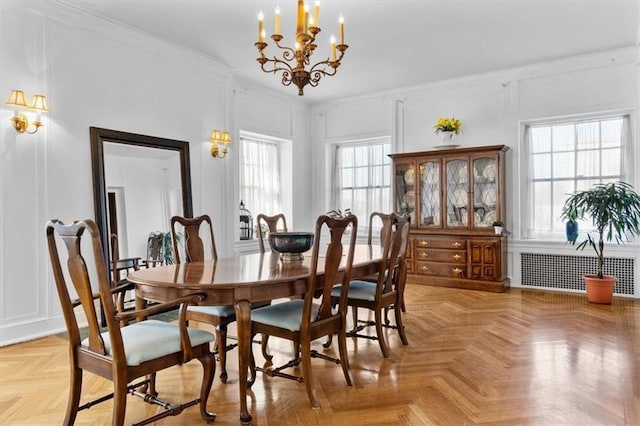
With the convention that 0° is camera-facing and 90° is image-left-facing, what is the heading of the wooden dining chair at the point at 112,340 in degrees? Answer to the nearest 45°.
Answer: approximately 225°

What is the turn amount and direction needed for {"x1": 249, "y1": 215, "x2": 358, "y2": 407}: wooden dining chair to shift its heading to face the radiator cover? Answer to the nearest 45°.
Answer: approximately 90° to its right

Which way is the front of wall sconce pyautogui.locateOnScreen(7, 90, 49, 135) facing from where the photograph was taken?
facing the viewer and to the right of the viewer

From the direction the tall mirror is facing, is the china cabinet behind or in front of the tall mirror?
in front

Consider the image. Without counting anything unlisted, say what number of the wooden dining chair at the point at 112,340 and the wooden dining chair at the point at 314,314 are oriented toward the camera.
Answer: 0

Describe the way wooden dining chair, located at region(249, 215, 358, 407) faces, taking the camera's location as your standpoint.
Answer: facing away from the viewer and to the left of the viewer

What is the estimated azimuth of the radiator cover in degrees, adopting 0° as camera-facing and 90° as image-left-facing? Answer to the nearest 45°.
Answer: approximately 0°

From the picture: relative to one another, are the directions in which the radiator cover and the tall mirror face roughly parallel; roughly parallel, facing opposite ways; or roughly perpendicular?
roughly perpendicular

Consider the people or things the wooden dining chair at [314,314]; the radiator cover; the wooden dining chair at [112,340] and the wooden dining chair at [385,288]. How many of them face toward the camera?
1

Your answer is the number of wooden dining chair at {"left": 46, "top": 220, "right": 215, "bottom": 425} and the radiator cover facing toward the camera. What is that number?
1

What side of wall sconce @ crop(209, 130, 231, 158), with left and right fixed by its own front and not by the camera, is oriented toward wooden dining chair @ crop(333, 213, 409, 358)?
front
